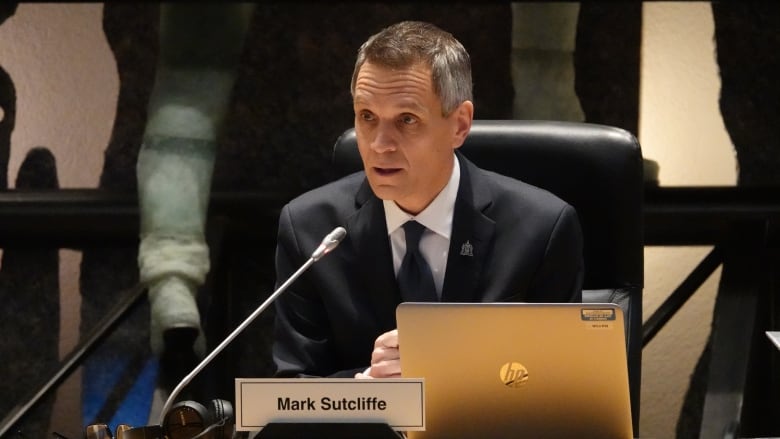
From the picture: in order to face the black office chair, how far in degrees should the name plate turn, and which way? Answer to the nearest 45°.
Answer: approximately 135° to its left

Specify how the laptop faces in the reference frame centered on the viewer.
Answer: facing away from the viewer

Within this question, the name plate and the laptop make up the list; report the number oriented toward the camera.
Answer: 1

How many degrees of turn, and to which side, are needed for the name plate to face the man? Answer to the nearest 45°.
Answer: approximately 180°

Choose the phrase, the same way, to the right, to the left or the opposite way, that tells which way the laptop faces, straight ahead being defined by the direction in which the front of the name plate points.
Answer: the opposite way

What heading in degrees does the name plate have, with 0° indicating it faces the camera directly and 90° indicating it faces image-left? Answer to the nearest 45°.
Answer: approximately 0°

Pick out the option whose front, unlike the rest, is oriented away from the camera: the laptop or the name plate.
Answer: the laptop
